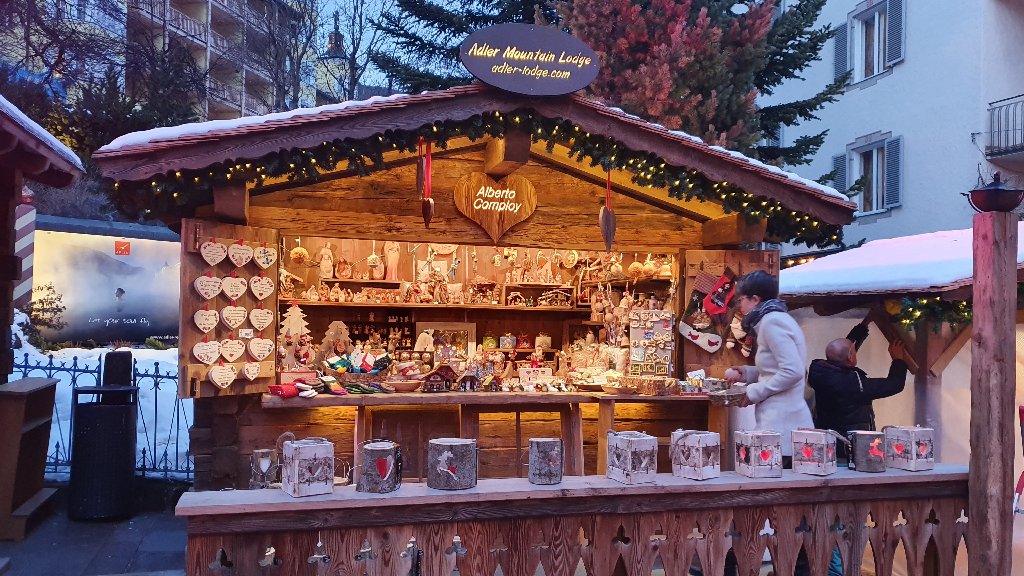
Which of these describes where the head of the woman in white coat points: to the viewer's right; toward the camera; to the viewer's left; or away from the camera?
to the viewer's left

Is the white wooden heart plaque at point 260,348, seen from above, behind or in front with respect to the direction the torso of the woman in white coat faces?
in front

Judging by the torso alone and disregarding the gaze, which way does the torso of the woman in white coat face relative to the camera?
to the viewer's left

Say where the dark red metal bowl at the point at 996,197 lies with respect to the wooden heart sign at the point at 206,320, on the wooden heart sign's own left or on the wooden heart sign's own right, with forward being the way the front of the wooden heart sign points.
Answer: on the wooden heart sign's own left

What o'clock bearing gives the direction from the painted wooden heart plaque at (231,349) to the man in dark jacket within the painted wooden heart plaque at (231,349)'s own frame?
The man in dark jacket is roughly at 10 o'clock from the painted wooden heart plaque.

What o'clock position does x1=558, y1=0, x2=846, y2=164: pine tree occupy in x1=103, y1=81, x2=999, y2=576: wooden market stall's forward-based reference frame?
The pine tree is roughly at 7 o'clock from the wooden market stall.
